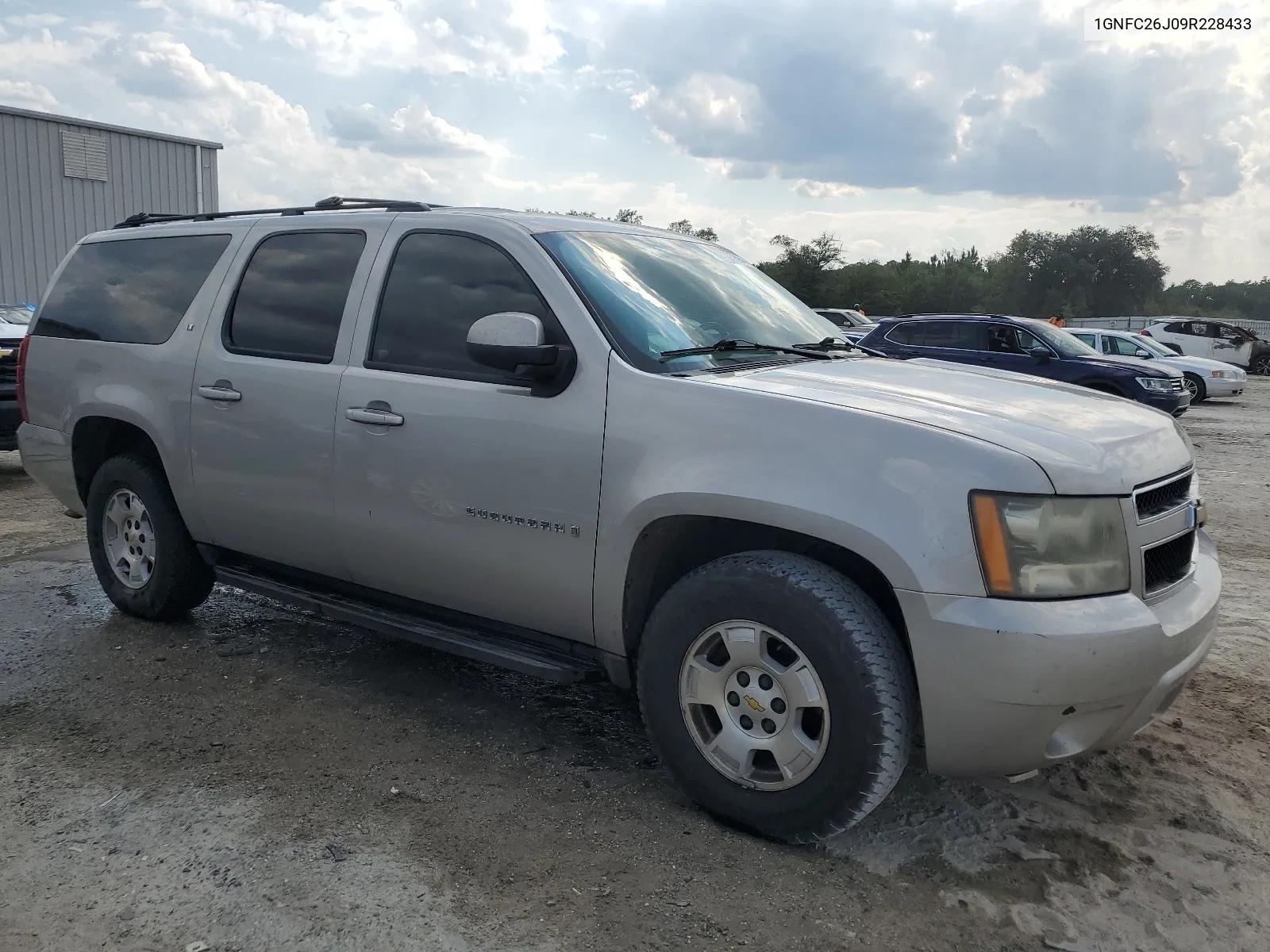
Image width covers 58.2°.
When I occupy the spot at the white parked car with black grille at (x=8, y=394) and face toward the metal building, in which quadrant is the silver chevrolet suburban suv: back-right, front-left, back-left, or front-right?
back-right

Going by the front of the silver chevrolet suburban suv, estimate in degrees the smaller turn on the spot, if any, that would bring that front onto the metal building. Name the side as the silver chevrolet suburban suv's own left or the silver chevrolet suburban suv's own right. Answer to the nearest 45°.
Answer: approximately 180°

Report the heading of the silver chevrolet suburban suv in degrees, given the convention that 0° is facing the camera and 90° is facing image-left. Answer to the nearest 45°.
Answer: approximately 315°

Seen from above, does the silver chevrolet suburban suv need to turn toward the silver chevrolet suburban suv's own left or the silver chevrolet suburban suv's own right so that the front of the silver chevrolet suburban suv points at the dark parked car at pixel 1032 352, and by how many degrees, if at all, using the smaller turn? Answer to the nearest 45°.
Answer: approximately 90° to the silver chevrolet suburban suv's own left

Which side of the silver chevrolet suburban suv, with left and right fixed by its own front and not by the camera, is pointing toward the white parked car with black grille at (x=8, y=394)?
back
